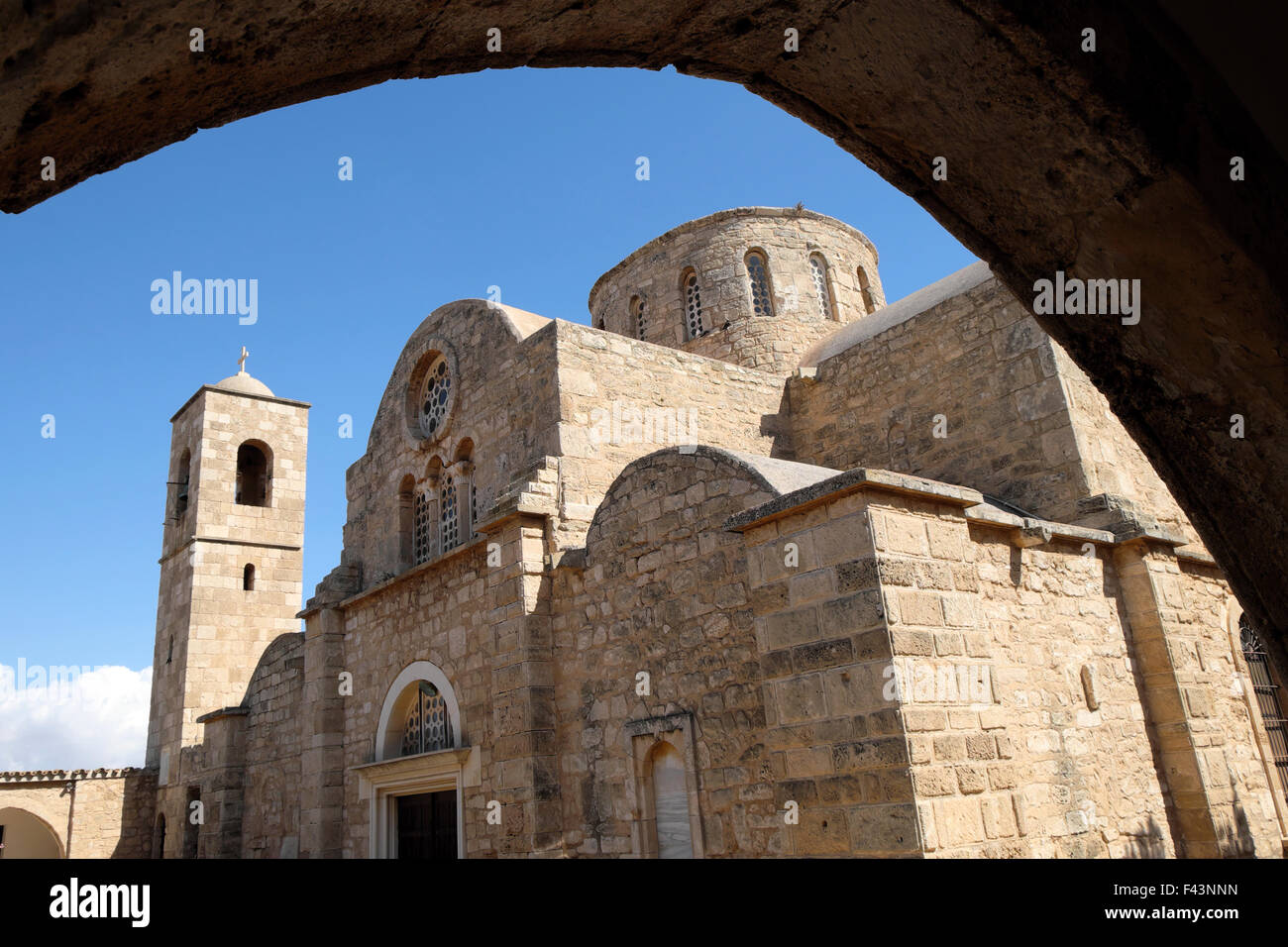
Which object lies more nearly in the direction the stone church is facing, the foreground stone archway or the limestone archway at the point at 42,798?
the foreground stone archway

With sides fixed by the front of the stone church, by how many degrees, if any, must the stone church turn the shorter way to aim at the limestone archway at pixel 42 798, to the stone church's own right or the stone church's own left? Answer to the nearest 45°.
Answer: approximately 90° to the stone church's own right

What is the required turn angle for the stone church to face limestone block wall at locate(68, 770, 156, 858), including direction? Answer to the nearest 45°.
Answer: approximately 90° to its right

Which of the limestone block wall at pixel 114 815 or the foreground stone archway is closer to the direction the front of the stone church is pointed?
the foreground stone archway

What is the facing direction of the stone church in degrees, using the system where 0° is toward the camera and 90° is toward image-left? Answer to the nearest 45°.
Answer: approximately 45°

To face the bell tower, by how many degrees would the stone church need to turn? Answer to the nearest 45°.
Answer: approximately 90° to its right
